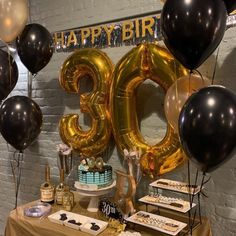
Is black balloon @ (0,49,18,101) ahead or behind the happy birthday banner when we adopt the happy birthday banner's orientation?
ahead

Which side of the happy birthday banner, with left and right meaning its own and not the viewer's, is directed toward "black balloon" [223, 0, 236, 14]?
left

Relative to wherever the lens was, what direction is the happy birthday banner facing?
facing the viewer and to the left of the viewer
